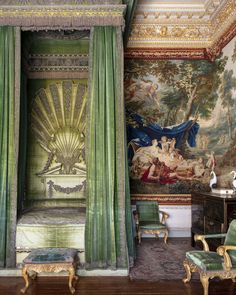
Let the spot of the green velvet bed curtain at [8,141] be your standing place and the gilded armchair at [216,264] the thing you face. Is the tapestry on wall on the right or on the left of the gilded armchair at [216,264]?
left

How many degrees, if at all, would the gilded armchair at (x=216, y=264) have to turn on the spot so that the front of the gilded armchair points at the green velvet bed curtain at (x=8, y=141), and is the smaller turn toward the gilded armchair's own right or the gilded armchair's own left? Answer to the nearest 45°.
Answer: approximately 45° to the gilded armchair's own right

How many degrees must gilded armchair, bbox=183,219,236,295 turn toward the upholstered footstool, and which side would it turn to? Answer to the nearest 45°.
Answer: approximately 45° to its right

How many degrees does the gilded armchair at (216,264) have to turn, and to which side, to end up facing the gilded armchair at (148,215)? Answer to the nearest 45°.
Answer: approximately 90° to its right
